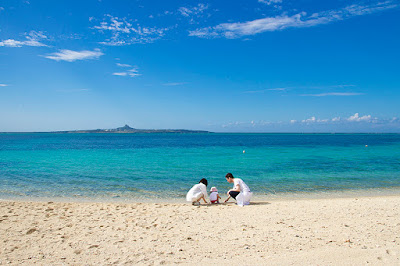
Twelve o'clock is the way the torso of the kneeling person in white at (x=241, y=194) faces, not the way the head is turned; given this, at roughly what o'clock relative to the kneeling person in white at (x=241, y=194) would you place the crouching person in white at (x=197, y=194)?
the crouching person in white at (x=197, y=194) is roughly at 12 o'clock from the kneeling person in white at (x=241, y=194).

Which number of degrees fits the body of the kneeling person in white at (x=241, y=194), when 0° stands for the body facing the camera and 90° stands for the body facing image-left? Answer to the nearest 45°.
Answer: approximately 90°
